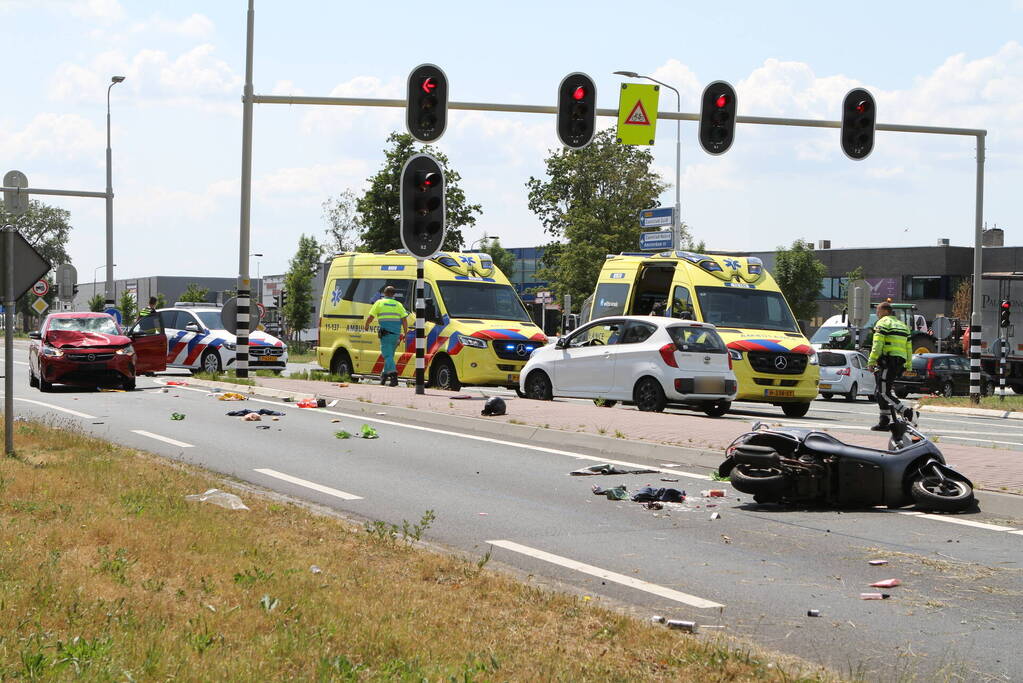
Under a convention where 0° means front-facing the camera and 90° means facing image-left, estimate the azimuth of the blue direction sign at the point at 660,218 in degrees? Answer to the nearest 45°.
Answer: approximately 0°

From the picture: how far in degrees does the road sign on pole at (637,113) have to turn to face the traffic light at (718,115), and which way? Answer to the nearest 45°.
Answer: approximately 90° to its left

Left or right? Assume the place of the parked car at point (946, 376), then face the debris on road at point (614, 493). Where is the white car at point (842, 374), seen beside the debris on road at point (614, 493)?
right

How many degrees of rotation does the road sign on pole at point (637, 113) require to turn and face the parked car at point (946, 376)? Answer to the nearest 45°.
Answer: approximately 135° to its left

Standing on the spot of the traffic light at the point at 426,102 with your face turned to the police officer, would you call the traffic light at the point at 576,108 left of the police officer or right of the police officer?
left

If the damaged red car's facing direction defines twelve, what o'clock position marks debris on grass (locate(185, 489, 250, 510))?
The debris on grass is roughly at 12 o'clock from the damaged red car.

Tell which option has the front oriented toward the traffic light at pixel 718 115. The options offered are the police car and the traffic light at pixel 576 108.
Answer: the police car

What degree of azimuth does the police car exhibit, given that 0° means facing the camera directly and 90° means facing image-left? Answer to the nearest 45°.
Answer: approximately 315°

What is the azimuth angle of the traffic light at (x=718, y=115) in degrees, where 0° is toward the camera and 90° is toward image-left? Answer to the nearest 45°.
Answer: approximately 0°
